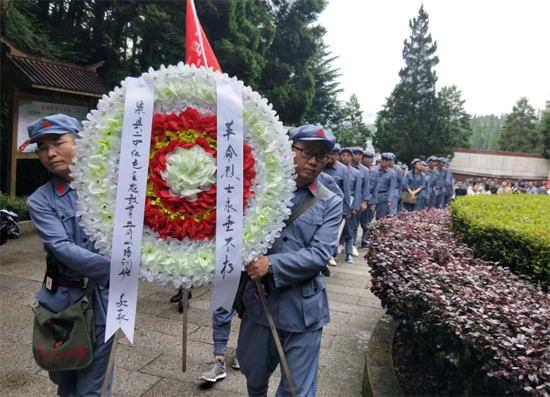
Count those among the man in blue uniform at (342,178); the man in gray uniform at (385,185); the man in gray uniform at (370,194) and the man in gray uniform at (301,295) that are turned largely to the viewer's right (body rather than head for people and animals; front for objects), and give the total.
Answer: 0

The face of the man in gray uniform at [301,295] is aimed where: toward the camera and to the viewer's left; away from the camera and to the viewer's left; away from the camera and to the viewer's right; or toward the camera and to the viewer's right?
toward the camera and to the viewer's left

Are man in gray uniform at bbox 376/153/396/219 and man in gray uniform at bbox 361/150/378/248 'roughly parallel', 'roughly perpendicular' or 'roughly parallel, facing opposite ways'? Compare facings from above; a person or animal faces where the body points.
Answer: roughly parallel

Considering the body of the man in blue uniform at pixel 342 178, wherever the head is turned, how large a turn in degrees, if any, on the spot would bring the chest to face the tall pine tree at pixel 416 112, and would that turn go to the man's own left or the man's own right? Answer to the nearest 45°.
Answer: approximately 135° to the man's own right

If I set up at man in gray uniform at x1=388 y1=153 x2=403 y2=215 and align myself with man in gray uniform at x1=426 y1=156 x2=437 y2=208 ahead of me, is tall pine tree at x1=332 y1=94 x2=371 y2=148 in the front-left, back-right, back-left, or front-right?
front-left

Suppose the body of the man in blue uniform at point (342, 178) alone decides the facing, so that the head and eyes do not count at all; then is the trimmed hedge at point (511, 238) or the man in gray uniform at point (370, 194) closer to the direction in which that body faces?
the trimmed hedge

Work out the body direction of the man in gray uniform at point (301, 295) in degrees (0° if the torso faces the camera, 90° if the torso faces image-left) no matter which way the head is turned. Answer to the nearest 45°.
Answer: approximately 45°

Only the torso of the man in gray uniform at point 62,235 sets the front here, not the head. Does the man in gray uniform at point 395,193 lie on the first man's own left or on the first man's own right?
on the first man's own left

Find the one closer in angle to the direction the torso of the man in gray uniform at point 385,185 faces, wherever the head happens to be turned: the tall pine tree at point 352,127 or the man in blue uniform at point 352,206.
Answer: the man in blue uniform

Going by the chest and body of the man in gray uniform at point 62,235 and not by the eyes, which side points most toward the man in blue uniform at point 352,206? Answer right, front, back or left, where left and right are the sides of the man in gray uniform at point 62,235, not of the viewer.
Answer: left

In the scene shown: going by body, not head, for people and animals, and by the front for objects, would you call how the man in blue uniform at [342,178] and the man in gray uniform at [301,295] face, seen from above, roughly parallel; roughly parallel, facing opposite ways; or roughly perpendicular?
roughly parallel

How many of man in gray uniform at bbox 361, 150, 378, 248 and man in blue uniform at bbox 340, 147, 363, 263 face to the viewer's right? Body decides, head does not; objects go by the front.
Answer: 0

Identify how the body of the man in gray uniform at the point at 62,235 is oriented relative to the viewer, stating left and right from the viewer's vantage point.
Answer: facing the viewer and to the right of the viewer

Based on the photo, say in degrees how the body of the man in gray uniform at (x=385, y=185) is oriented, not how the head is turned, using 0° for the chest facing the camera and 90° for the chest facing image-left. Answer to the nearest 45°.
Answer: approximately 45°

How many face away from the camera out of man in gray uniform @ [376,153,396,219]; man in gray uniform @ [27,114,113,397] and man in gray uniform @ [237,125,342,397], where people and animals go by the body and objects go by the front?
0

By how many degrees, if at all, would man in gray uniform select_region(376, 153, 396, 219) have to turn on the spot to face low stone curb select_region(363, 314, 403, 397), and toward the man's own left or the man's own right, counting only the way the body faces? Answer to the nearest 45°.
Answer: approximately 45° to the man's own left

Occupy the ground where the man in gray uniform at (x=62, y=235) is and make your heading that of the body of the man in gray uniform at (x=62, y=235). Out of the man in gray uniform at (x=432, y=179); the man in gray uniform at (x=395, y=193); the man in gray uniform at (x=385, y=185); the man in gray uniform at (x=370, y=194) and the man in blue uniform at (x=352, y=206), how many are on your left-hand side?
5

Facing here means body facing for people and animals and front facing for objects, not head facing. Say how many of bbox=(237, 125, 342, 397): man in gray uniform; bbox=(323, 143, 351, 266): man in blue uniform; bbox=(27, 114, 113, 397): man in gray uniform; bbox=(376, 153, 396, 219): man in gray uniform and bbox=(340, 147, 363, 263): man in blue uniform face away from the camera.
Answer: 0

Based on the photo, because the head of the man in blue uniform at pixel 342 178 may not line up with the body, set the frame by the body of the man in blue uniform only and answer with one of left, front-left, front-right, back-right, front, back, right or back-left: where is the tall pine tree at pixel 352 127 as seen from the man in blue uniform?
back-right

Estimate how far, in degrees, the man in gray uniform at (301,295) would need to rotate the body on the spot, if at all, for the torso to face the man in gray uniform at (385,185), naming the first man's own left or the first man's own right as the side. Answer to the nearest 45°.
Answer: approximately 135° to the first man's own right

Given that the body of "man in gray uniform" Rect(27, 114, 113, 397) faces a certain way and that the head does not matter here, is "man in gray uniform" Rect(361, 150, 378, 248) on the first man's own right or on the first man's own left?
on the first man's own left
